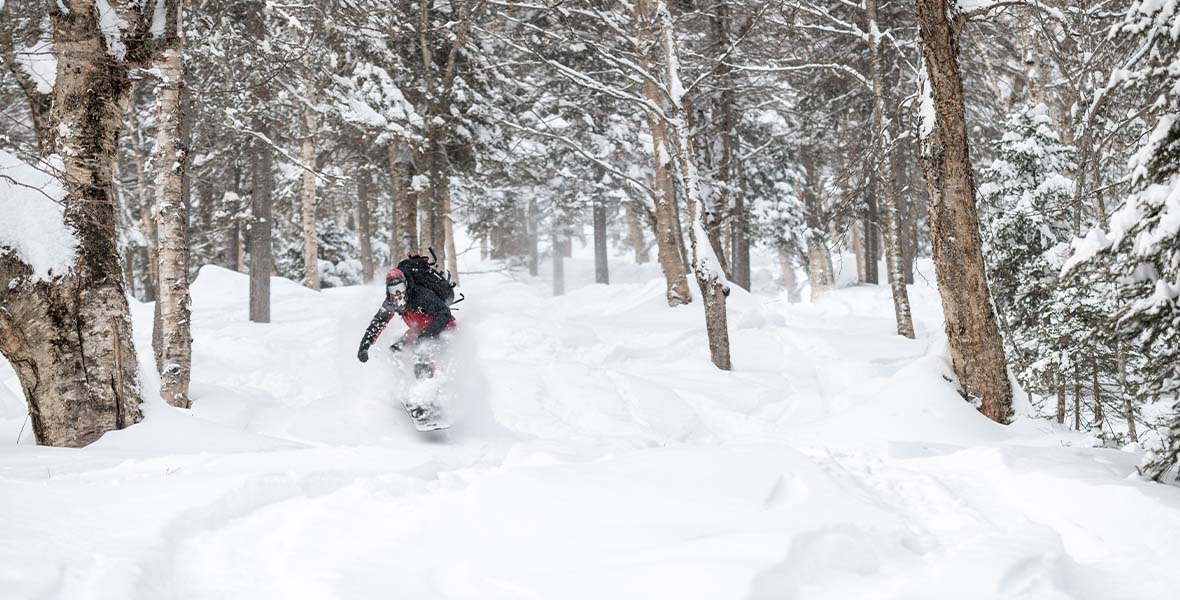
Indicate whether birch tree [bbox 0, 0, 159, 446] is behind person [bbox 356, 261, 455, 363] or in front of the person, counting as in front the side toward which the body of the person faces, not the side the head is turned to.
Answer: in front

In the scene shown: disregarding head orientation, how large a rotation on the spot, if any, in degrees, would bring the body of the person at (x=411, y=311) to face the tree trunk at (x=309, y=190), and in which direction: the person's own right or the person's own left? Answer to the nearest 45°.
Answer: approximately 135° to the person's own right

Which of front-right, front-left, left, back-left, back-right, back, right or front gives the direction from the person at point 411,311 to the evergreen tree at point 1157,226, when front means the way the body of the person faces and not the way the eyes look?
left

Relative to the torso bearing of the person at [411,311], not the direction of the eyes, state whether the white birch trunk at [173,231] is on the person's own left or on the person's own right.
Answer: on the person's own right

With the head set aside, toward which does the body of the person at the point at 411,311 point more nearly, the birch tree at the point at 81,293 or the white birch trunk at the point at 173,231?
the birch tree

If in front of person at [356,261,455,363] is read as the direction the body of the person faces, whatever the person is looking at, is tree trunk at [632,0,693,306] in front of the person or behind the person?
behind

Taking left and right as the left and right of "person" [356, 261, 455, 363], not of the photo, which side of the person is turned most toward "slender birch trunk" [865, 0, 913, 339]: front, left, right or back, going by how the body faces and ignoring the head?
back

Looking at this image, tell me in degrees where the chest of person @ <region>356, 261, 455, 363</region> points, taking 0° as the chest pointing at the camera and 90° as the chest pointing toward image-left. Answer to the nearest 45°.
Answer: approximately 45°
